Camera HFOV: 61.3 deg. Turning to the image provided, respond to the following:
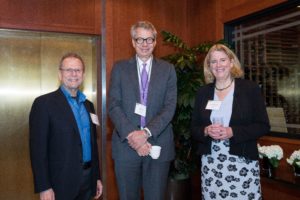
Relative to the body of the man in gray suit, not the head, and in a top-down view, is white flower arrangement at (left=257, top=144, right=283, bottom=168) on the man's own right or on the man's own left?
on the man's own left

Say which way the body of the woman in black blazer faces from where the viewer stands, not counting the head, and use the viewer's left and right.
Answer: facing the viewer and to the left of the viewer

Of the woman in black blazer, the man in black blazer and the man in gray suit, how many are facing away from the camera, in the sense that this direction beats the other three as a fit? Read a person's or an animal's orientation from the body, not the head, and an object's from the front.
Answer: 0

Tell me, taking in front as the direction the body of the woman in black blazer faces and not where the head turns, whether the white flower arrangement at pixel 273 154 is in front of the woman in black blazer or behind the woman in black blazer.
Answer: behind

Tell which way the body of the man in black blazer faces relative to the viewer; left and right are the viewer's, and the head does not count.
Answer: facing the viewer and to the right of the viewer

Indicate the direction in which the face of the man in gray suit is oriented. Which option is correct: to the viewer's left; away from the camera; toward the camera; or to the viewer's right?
toward the camera

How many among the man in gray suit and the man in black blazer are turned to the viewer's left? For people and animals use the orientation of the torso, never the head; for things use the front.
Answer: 0

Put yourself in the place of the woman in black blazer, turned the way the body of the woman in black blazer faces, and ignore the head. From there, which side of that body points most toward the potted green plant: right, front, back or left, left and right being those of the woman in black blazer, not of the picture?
right

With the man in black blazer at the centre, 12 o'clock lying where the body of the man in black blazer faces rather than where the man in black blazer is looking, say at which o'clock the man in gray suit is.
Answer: The man in gray suit is roughly at 10 o'clock from the man in black blazer.

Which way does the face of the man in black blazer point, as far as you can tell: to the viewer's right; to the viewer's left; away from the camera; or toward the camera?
toward the camera

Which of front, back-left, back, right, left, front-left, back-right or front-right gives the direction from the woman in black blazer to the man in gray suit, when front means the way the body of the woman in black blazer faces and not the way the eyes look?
front-right

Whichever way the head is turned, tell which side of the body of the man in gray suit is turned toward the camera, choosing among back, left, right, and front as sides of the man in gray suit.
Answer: front

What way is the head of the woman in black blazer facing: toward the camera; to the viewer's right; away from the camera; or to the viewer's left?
toward the camera

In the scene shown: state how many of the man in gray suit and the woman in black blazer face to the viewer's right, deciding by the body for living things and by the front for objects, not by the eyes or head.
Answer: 0

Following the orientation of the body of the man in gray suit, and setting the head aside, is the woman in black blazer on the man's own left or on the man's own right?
on the man's own left

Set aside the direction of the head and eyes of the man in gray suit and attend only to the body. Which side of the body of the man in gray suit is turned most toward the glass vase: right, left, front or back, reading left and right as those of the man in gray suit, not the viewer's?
left

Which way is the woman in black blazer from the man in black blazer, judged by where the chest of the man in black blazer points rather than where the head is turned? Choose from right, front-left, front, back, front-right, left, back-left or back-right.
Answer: front-left
